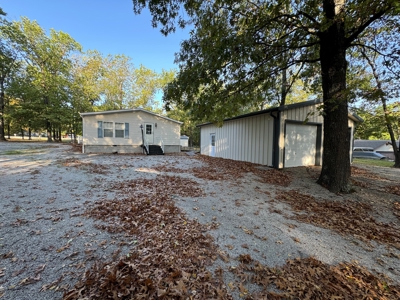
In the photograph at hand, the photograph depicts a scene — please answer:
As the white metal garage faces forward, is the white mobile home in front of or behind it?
behind

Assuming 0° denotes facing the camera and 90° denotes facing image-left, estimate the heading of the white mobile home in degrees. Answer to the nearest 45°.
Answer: approximately 0°

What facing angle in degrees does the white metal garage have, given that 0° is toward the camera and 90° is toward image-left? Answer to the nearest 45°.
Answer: approximately 315°

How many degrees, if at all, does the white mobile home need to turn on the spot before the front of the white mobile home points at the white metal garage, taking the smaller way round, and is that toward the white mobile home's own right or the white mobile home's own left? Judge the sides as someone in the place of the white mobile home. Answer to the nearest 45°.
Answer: approximately 45° to the white mobile home's own left
